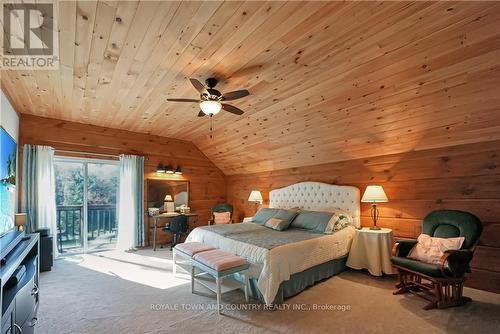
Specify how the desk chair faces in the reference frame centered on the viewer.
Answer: facing away from the viewer and to the left of the viewer

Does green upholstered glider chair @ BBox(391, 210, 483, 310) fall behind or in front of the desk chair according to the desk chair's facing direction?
behind

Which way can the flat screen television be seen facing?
to the viewer's right

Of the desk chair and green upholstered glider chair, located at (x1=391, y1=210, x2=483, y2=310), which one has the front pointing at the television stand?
the green upholstered glider chair

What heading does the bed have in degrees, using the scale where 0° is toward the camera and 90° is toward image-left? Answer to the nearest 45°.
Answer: approximately 45°

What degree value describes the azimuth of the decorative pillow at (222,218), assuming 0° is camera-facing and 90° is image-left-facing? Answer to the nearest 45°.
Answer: approximately 0°
